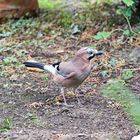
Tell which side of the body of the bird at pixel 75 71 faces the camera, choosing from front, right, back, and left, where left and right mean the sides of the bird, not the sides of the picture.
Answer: right
